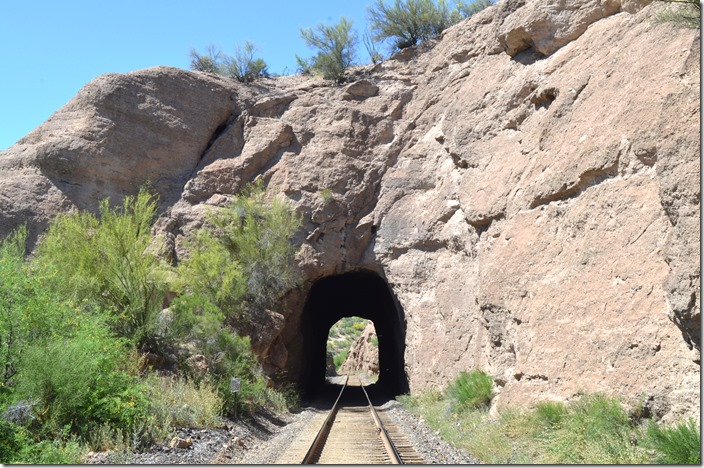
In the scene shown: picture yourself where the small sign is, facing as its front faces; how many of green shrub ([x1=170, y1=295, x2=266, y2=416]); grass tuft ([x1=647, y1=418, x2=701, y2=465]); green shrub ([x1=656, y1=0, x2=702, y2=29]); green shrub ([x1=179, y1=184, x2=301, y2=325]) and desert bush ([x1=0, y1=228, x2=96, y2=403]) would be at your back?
2

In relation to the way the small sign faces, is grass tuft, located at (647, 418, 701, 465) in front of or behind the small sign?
in front

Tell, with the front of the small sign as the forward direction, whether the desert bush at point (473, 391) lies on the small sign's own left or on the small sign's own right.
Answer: on the small sign's own left

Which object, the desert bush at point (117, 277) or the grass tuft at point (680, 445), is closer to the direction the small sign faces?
the grass tuft

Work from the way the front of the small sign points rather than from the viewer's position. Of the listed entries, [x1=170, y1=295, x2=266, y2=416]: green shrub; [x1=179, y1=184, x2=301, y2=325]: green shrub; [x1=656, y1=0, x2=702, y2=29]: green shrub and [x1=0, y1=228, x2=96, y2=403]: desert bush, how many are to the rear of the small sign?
2

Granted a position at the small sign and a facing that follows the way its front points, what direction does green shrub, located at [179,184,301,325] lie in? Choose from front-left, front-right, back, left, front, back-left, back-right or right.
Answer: back

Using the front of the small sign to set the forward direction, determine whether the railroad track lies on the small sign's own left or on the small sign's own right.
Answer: on the small sign's own left

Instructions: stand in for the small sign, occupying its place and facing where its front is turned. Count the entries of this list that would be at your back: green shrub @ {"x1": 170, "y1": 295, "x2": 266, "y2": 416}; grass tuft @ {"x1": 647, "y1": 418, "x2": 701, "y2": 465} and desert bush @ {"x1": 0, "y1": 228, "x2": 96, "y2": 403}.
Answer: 1

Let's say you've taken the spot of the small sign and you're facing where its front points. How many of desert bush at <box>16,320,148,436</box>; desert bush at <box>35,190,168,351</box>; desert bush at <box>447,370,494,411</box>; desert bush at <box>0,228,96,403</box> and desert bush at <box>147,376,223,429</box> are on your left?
1

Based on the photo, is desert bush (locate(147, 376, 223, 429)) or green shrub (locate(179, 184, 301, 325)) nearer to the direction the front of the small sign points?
the desert bush

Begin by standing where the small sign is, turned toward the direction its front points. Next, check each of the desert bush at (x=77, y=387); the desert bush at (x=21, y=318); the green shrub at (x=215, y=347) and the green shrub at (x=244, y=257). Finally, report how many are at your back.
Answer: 2

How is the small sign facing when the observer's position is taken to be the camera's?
facing the viewer

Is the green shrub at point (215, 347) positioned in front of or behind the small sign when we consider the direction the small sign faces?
behind

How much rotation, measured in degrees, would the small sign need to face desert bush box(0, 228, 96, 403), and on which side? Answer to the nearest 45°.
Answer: approximately 45° to its right

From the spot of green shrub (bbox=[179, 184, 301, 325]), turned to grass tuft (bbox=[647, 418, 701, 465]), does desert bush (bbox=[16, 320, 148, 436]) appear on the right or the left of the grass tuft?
right

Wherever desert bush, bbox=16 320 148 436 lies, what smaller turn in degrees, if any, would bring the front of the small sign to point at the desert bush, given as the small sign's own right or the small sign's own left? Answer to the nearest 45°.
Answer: approximately 45° to the small sign's own right
